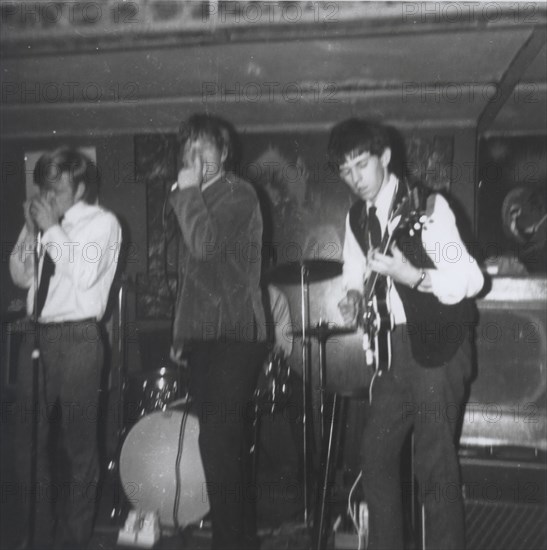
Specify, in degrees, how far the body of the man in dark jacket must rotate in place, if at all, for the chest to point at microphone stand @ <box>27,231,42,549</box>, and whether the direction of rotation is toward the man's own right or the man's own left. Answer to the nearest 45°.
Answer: approximately 45° to the man's own right

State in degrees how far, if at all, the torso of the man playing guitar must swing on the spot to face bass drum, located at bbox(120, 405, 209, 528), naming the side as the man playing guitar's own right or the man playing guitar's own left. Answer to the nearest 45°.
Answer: approximately 45° to the man playing guitar's own right

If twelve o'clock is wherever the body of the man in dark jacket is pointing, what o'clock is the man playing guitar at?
The man playing guitar is roughly at 8 o'clock from the man in dark jacket.

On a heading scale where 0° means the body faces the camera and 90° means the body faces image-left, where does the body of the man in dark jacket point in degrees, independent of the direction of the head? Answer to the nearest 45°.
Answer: approximately 45°

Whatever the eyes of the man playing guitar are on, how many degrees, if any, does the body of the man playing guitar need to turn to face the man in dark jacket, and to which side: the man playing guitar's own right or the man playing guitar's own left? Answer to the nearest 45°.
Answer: approximately 45° to the man playing guitar's own right
